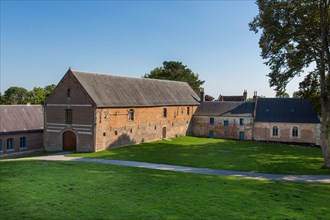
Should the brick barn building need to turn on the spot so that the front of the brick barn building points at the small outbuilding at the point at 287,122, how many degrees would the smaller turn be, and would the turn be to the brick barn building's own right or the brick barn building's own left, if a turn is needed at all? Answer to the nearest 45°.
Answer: approximately 135° to the brick barn building's own left

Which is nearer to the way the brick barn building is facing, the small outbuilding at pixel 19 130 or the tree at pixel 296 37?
the small outbuilding

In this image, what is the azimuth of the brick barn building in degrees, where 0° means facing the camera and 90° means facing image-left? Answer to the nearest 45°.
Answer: approximately 45°

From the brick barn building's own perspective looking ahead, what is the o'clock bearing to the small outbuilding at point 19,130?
The small outbuilding is roughly at 2 o'clock from the brick barn building.
